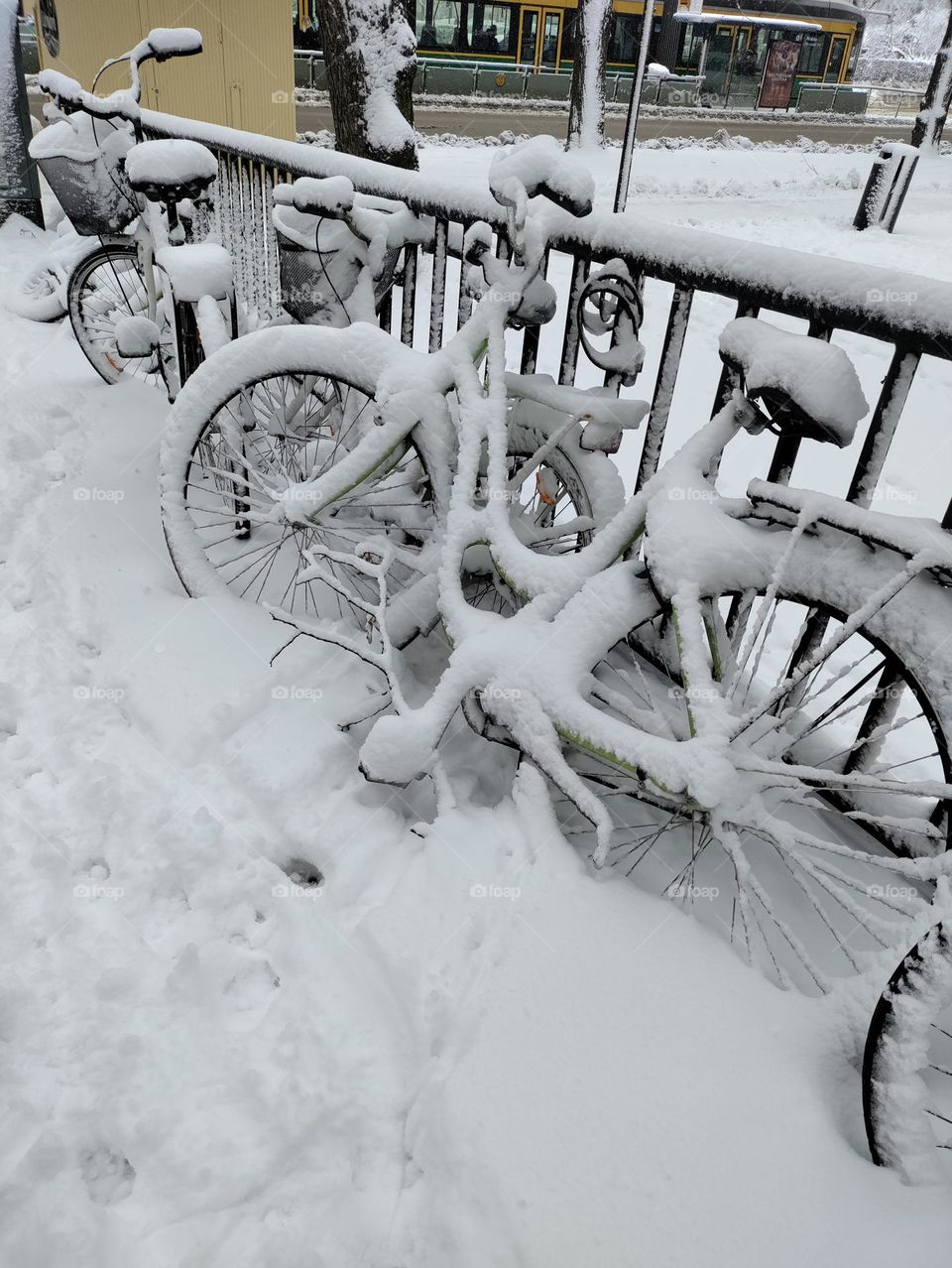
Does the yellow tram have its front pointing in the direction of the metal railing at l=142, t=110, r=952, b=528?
no

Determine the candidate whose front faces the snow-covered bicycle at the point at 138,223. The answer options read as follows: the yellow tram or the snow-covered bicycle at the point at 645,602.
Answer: the snow-covered bicycle at the point at 645,602

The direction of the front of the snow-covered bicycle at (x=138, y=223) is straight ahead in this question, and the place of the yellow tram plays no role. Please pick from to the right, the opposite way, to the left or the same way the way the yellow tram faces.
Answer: the opposite way

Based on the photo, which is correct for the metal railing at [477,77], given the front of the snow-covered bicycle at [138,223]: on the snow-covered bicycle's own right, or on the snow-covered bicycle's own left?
on the snow-covered bicycle's own right

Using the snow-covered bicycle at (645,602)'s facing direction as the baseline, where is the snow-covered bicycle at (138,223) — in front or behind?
in front

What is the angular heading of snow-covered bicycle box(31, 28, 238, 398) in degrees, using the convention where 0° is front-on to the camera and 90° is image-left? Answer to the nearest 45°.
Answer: approximately 135°

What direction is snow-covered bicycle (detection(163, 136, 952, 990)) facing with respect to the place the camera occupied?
facing away from the viewer and to the left of the viewer

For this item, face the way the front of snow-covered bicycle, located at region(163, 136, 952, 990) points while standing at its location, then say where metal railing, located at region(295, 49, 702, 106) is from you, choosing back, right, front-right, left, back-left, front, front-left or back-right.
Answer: front-right

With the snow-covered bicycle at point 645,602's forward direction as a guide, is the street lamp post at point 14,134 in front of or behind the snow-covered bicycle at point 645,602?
in front

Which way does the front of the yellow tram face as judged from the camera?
facing to the right of the viewer

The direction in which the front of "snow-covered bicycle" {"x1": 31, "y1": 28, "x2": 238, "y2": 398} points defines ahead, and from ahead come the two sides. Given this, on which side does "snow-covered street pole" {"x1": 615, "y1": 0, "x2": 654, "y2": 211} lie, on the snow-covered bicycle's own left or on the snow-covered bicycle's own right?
on the snow-covered bicycle's own right

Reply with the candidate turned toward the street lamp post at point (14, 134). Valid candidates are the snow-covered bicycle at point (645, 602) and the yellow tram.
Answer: the snow-covered bicycle

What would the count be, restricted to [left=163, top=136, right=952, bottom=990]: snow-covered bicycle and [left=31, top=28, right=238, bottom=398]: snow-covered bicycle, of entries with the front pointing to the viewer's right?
0

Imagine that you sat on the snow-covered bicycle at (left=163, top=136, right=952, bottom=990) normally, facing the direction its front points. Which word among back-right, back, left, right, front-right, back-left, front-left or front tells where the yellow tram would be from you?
front-right

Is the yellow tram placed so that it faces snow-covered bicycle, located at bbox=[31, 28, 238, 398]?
no

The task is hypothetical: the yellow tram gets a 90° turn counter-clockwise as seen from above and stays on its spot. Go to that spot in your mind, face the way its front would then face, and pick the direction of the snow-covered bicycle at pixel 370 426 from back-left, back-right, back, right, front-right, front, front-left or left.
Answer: back

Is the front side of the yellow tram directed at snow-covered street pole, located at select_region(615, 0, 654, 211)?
no
